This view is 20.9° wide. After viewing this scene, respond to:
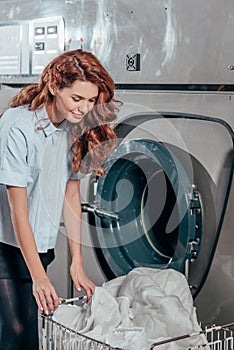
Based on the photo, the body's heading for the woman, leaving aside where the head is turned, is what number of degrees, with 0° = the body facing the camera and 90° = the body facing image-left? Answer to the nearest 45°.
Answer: approximately 315°

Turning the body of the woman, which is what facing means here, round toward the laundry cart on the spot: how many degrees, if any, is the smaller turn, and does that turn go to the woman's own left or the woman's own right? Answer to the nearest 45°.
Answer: approximately 45° to the woman's own right

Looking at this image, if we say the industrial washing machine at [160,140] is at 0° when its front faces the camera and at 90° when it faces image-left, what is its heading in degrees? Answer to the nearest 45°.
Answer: approximately 0°

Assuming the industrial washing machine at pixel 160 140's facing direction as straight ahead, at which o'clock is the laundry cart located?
The laundry cart is roughly at 1 o'clock from the industrial washing machine.
